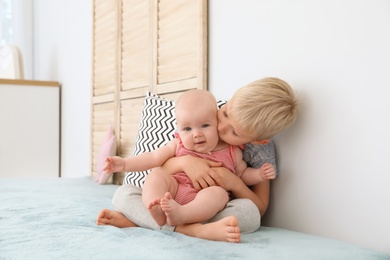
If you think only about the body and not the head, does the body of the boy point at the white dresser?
no

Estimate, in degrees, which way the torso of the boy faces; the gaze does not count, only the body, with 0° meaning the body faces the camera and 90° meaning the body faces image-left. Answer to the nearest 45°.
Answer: approximately 45°

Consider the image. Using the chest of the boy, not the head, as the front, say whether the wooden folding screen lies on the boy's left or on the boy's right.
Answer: on the boy's right

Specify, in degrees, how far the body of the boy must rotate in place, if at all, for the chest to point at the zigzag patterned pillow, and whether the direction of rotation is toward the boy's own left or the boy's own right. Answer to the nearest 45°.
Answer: approximately 90° to the boy's own right
